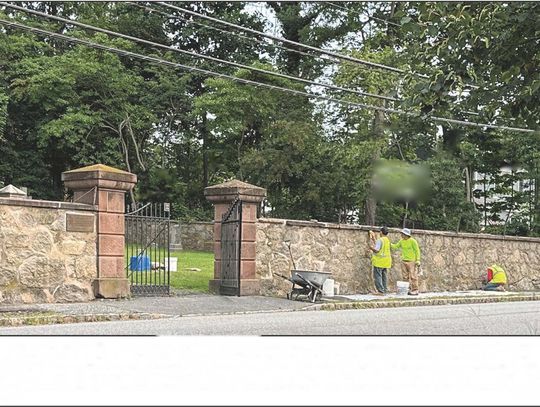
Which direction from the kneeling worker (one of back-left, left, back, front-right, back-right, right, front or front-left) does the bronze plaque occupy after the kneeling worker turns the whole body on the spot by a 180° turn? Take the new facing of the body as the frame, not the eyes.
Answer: right

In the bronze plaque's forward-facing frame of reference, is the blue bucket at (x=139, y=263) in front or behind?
behind

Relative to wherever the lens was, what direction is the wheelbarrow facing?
facing to the right of the viewer

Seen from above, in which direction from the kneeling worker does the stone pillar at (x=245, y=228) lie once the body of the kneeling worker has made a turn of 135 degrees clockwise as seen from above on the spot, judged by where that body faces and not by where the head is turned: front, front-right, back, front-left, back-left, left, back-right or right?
back-right

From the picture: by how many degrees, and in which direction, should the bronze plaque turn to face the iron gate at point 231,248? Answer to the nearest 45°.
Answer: approximately 135° to its left

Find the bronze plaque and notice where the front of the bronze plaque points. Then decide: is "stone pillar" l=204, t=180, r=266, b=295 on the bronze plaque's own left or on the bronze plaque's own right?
on the bronze plaque's own left

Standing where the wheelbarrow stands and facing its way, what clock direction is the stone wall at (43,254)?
The stone wall is roughly at 5 o'clock from the wheelbarrow.

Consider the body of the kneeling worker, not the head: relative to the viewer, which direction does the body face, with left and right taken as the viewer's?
facing away from the viewer and to the left of the viewer

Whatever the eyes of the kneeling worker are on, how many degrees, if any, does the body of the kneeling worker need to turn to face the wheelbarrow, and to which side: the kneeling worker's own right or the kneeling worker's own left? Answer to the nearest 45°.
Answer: approximately 90° to the kneeling worker's own left

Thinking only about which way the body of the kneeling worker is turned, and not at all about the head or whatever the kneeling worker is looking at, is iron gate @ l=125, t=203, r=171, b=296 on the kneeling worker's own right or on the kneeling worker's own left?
on the kneeling worker's own left

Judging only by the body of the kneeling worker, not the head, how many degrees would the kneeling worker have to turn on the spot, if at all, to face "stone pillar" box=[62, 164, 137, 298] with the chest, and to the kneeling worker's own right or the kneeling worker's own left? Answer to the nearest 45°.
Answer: approximately 90° to the kneeling worker's own left

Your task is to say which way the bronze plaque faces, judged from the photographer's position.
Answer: facing the viewer

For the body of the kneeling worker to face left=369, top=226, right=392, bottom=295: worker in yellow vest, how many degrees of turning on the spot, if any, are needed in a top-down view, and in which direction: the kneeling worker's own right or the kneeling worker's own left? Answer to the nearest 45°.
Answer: approximately 90° to the kneeling worker's own left
